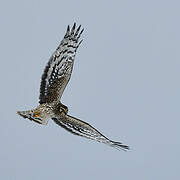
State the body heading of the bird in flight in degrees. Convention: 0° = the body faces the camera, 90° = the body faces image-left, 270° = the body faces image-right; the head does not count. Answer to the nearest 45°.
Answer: approximately 270°
